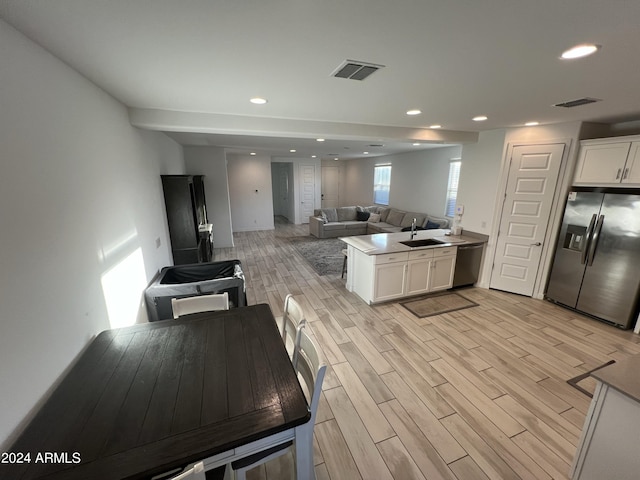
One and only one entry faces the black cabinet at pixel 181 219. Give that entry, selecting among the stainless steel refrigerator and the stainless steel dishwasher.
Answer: the stainless steel refrigerator

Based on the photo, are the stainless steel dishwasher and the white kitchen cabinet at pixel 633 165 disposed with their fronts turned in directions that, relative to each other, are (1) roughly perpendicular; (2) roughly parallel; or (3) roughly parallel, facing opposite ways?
roughly perpendicular

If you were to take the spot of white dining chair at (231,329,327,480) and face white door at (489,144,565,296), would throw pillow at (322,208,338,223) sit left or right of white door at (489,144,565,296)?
left

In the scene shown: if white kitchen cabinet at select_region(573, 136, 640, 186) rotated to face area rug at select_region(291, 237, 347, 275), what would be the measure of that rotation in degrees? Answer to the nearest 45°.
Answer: approximately 45° to its right

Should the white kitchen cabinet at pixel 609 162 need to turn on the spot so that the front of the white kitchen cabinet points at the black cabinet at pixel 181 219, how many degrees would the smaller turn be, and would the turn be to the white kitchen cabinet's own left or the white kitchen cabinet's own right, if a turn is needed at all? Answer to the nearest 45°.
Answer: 0° — it already faces it

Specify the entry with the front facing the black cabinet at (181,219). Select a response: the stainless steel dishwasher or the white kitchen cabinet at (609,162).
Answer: the white kitchen cabinet

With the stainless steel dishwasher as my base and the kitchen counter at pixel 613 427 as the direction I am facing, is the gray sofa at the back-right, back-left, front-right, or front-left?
back-right

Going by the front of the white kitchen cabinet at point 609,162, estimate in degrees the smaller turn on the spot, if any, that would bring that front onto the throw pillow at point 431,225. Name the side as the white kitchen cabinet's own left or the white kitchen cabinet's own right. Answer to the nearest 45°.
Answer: approximately 90° to the white kitchen cabinet's own right

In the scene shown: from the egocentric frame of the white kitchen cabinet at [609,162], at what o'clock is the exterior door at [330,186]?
The exterior door is roughly at 2 o'clock from the white kitchen cabinet.

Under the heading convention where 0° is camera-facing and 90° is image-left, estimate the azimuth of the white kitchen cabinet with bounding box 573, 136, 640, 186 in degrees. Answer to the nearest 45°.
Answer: approximately 45°

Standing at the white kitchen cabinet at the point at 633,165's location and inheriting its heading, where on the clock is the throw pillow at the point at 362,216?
The throw pillow is roughly at 2 o'clock from the white kitchen cabinet.
